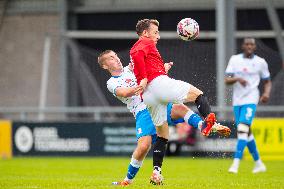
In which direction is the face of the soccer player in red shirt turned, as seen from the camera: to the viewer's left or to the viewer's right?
to the viewer's right

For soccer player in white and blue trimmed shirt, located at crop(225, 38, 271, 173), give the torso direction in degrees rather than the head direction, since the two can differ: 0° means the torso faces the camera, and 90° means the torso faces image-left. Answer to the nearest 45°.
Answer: approximately 0°

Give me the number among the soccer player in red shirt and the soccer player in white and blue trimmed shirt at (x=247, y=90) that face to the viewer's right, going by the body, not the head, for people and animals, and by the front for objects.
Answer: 1

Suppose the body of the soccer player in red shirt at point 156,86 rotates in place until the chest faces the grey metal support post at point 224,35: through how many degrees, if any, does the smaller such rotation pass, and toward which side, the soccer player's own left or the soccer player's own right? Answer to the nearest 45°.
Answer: approximately 90° to the soccer player's own left

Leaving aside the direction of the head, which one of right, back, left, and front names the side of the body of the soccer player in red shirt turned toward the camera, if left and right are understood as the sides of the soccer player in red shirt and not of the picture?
right

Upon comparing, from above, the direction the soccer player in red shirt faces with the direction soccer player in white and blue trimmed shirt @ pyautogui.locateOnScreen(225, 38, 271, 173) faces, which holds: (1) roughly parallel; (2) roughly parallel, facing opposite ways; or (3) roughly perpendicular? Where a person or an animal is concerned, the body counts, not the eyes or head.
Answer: roughly perpendicular

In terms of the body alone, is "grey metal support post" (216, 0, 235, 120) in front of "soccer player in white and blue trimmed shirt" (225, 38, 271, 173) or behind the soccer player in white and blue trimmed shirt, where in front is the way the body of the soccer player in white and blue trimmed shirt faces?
behind
